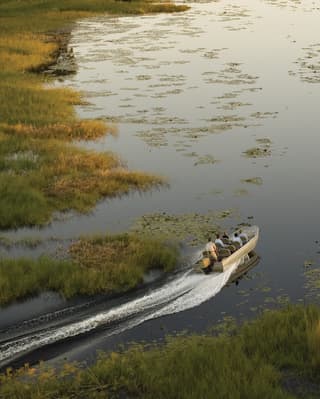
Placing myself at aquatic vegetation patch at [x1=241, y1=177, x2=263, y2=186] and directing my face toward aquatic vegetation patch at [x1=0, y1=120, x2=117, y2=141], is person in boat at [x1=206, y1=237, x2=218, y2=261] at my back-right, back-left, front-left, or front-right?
back-left

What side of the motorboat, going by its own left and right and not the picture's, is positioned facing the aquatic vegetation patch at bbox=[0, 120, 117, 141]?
left

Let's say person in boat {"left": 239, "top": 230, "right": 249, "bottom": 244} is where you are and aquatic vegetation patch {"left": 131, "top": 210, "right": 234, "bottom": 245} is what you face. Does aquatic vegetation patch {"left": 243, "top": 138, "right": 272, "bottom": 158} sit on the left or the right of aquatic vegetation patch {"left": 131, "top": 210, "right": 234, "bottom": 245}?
right

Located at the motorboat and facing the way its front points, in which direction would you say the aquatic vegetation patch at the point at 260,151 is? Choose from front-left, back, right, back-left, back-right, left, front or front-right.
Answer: front-left

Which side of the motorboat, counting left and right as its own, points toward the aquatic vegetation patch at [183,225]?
left

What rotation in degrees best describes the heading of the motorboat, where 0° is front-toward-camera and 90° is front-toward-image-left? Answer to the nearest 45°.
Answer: approximately 225°

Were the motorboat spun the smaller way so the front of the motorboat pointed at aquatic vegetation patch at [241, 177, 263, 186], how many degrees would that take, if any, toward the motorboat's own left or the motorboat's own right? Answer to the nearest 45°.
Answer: approximately 45° to the motorboat's own left
